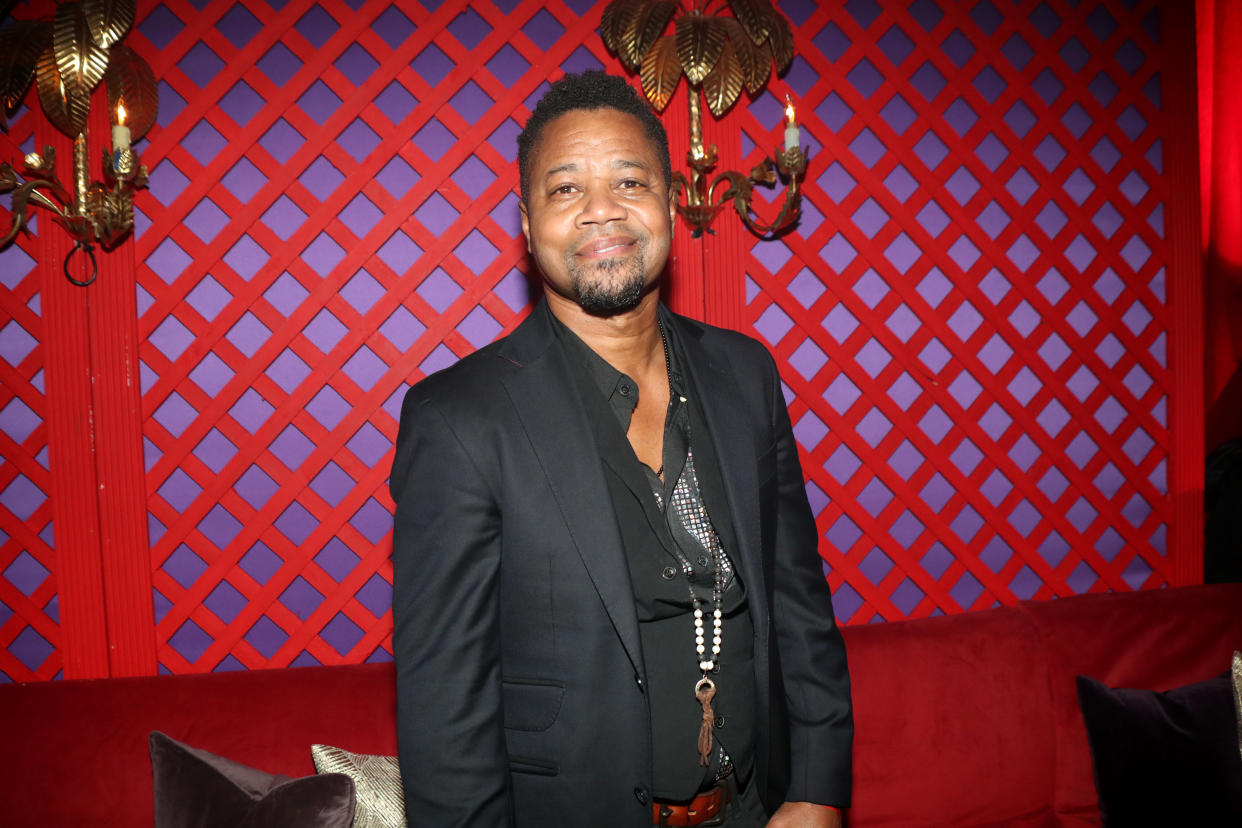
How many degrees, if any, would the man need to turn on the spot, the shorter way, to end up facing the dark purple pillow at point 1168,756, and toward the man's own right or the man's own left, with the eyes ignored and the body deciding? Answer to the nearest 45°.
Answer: approximately 90° to the man's own left

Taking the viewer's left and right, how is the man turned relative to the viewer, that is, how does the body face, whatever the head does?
facing the viewer and to the right of the viewer

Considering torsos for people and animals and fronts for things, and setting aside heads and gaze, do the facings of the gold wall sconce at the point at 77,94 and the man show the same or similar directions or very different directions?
same or similar directions

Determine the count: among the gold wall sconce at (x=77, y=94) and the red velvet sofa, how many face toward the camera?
2

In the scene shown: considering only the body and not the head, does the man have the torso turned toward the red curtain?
no

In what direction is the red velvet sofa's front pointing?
toward the camera

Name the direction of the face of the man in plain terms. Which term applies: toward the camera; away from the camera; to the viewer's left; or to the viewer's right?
toward the camera

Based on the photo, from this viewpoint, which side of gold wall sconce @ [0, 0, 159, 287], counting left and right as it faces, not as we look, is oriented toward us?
front

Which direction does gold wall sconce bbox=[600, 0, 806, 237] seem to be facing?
toward the camera

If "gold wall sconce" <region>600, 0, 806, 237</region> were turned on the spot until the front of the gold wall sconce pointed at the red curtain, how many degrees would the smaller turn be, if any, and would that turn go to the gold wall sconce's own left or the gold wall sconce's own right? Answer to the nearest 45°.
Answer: approximately 135° to the gold wall sconce's own left

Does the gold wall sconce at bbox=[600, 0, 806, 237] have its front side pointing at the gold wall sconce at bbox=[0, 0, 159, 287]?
no
